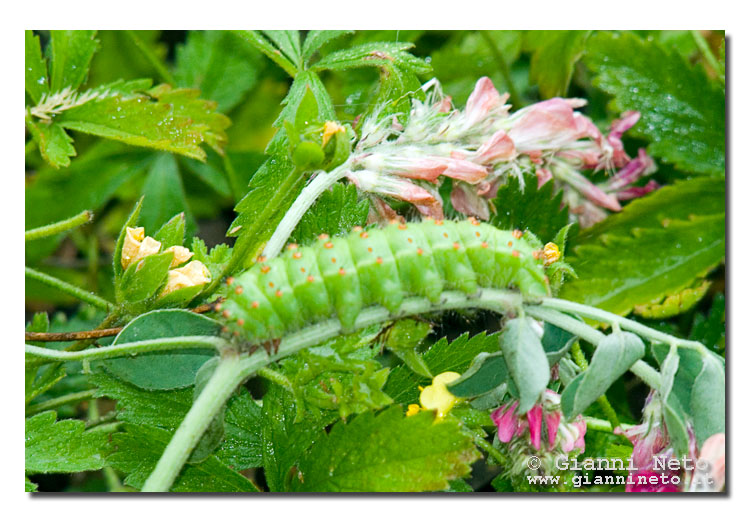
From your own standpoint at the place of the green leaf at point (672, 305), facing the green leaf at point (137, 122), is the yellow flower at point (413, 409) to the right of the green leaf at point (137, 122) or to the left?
left

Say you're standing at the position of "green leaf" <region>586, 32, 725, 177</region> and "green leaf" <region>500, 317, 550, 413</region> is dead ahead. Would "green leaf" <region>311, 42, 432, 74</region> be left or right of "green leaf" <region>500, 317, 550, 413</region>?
right

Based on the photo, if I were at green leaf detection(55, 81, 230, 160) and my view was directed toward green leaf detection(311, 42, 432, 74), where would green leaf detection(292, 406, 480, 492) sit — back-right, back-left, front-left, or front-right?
front-right

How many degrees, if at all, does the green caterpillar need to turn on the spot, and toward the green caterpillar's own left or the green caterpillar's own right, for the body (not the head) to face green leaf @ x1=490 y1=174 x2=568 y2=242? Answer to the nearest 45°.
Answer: approximately 135° to the green caterpillar's own right

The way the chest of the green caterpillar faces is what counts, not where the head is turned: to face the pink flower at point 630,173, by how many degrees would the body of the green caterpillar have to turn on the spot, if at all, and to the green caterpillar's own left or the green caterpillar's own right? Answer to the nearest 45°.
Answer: approximately 135° to the green caterpillar's own right

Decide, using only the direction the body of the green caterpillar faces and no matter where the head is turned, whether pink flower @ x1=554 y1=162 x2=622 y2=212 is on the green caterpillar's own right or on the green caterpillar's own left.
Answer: on the green caterpillar's own right

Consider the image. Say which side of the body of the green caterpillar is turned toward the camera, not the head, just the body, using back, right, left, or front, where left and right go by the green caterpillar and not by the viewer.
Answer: left
